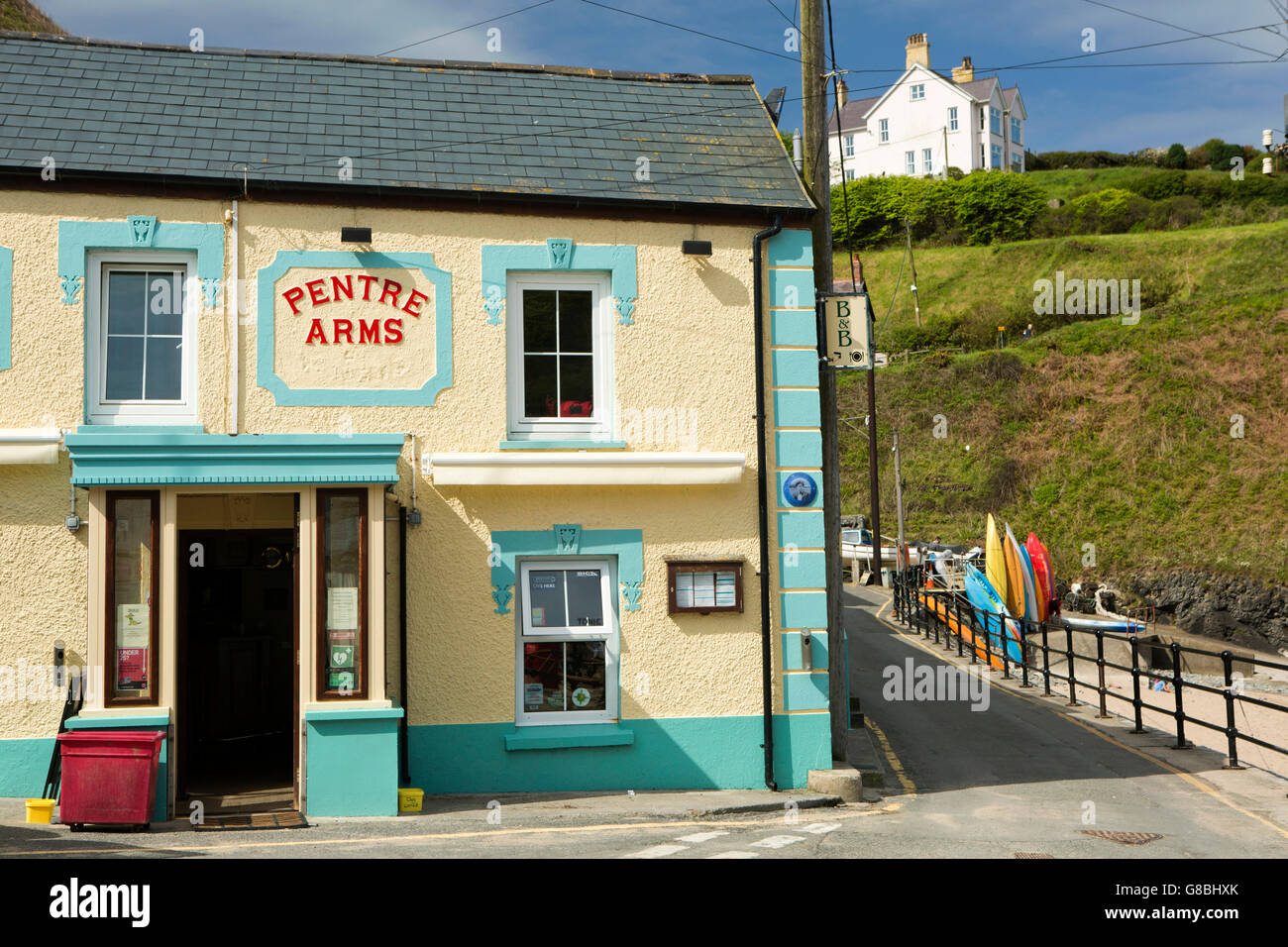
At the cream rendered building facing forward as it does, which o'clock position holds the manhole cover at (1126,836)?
The manhole cover is roughly at 10 o'clock from the cream rendered building.

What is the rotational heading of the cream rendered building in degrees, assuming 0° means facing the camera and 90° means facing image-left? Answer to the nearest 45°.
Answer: approximately 0°

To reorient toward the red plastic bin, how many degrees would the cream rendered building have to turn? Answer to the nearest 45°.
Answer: approximately 45° to its right

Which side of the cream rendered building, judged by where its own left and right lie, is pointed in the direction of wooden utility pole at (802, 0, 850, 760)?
left
